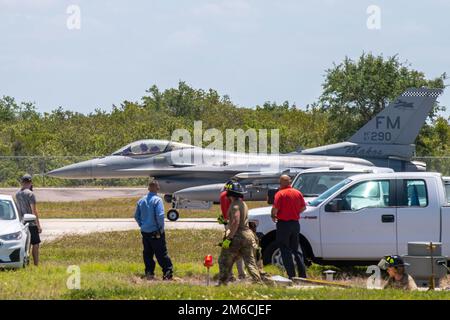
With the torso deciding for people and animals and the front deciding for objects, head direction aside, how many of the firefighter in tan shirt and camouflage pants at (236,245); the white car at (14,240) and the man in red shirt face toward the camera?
1

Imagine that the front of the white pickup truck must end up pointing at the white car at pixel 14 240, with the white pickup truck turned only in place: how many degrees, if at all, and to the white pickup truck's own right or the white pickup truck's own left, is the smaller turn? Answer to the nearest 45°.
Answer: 0° — it already faces it

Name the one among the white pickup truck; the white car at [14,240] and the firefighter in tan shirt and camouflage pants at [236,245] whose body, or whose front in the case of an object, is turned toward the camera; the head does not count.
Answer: the white car

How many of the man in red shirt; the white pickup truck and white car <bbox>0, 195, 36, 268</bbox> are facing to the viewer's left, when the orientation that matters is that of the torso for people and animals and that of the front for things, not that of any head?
1

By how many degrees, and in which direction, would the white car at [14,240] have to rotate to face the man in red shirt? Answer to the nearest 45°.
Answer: approximately 45° to its left

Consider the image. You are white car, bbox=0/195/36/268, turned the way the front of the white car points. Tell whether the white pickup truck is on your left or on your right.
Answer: on your left

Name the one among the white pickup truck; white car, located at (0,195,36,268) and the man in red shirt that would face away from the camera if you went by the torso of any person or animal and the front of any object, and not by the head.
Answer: the man in red shirt

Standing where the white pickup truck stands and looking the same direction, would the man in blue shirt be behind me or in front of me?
in front

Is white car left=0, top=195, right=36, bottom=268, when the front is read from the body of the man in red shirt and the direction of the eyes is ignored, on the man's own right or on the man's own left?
on the man's own left

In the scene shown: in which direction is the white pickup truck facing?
to the viewer's left

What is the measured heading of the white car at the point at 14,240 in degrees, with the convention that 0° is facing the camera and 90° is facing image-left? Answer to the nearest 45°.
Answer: approximately 0°

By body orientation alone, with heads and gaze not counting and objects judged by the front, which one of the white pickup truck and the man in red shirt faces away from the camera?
the man in red shirt

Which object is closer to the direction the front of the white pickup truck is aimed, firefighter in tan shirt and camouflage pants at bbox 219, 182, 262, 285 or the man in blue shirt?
the man in blue shirt

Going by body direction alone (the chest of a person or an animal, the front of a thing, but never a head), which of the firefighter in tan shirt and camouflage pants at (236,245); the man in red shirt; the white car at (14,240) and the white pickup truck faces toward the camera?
the white car

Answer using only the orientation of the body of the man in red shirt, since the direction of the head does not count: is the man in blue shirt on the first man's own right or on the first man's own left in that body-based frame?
on the first man's own left

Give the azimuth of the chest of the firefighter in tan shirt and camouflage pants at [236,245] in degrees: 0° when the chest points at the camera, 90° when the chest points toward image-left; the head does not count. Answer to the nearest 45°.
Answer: approximately 135°

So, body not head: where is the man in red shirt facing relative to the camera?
away from the camera
